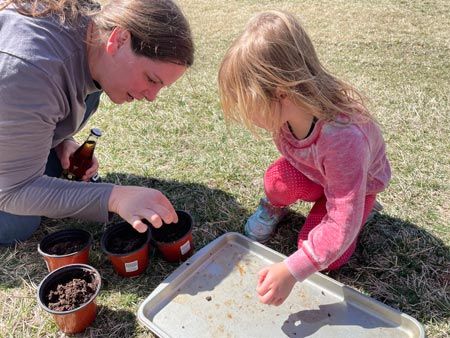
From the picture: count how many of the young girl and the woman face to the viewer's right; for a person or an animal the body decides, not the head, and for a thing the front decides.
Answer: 1

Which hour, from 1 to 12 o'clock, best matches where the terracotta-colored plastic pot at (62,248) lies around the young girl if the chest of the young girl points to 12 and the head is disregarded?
The terracotta-colored plastic pot is roughly at 1 o'clock from the young girl.

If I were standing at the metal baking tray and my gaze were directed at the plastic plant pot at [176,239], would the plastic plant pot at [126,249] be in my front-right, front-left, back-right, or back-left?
front-left

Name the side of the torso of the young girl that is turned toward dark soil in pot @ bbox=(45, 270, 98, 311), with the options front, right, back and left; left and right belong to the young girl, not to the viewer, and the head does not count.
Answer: front

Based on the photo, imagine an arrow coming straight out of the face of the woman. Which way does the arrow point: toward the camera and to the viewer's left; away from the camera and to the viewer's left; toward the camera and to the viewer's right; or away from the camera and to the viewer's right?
toward the camera and to the viewer's right

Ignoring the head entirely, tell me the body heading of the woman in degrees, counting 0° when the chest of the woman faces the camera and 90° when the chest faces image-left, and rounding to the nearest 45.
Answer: approximately 270°

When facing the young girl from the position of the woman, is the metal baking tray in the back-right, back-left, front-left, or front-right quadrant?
front-right

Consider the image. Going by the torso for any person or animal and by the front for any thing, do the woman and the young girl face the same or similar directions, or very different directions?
very different directions
